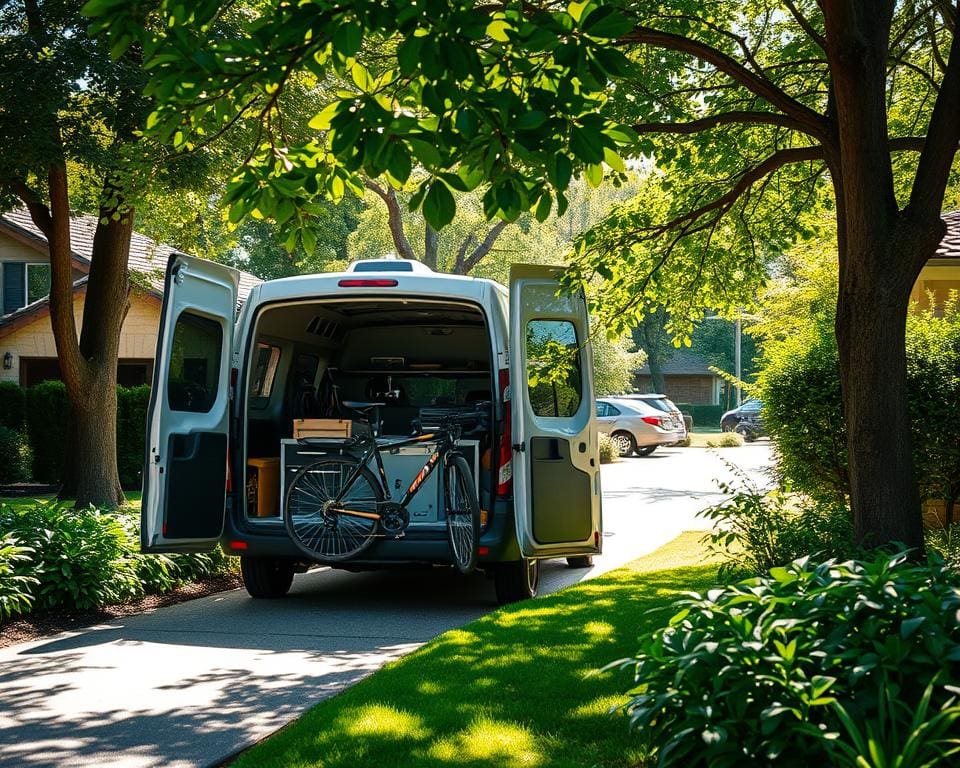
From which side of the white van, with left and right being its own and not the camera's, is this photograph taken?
back

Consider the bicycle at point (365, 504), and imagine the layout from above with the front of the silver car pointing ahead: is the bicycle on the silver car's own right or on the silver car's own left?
on the silver car's own left

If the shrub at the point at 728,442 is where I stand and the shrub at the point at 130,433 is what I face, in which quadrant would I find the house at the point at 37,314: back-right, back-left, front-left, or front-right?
front-right

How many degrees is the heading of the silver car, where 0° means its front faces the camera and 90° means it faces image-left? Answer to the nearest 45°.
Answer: approximately 135°

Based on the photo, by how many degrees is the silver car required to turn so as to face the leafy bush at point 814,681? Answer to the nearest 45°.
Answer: approximately 135° to its left

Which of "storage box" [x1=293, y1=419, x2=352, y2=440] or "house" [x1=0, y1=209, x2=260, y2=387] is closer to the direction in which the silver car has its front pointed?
the house

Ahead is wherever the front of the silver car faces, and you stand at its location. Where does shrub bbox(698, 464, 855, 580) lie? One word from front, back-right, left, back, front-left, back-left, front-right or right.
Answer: back-left

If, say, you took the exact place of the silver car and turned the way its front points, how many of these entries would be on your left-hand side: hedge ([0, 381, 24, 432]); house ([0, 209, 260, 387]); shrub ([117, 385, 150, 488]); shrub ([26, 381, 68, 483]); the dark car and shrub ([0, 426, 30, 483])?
5

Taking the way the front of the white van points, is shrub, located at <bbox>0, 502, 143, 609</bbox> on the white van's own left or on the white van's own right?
on the white van's own left

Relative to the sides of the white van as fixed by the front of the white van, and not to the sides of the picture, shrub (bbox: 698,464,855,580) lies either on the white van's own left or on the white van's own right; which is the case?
on the white van's own right

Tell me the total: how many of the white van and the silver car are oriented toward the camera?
0

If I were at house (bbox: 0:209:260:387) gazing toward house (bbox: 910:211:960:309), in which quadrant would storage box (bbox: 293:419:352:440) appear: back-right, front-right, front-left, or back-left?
front-right

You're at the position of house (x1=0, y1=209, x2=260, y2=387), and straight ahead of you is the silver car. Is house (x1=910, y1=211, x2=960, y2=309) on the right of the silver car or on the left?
right
